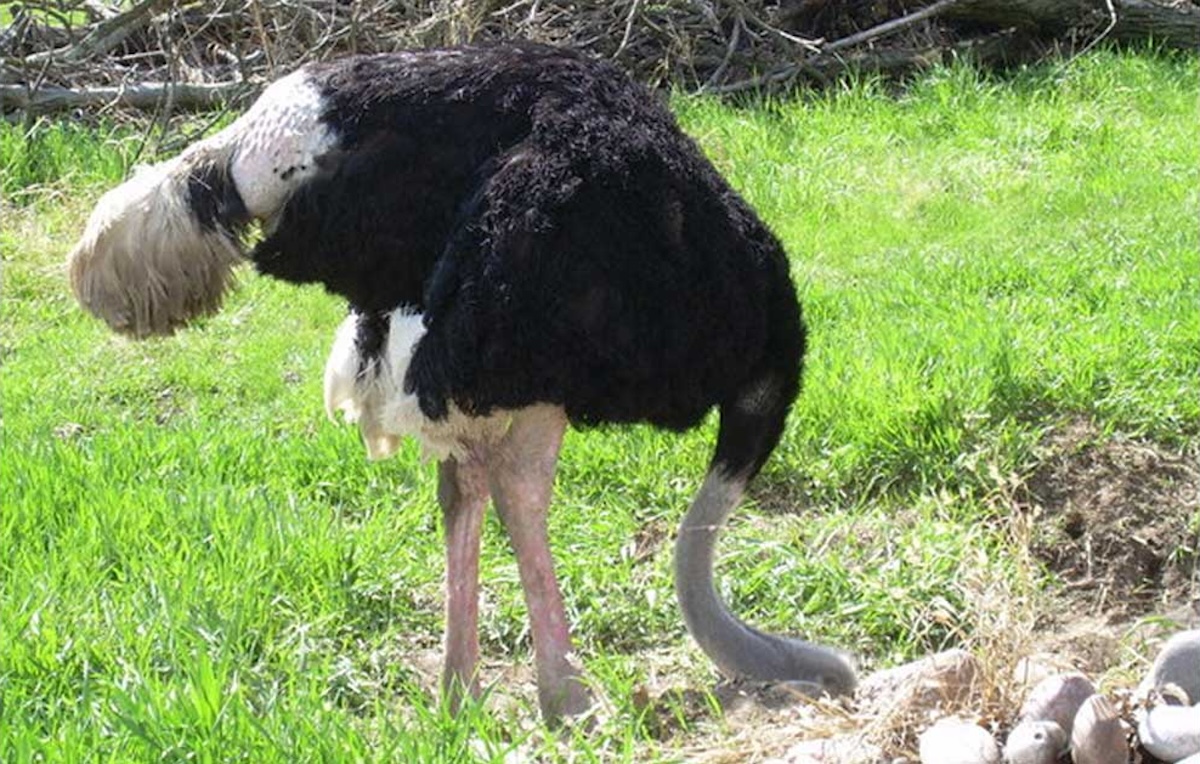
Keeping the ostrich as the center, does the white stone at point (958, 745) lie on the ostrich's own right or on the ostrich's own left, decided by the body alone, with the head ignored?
on the ostrich's own right

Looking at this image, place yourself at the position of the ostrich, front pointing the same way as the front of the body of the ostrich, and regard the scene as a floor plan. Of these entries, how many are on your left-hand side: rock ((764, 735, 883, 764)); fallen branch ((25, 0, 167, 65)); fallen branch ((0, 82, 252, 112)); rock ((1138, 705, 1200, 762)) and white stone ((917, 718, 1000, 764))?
2

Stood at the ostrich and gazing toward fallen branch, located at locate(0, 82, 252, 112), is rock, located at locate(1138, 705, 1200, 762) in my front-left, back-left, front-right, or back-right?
back-right

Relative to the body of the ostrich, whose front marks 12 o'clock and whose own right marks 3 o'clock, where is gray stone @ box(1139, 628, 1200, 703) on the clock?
The gray stone is roughly at 1 o'clock from the ostrich.

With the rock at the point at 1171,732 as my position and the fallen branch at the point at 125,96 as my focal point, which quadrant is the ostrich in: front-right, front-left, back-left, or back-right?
front-left

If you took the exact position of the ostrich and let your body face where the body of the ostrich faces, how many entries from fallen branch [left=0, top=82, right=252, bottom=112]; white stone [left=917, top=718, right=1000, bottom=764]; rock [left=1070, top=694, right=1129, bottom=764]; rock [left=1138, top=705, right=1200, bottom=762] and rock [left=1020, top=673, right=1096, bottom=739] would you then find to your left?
1

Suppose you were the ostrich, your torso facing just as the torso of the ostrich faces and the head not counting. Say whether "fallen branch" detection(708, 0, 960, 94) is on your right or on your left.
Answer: on your left

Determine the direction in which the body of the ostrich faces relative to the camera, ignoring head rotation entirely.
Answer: to the viewer's right

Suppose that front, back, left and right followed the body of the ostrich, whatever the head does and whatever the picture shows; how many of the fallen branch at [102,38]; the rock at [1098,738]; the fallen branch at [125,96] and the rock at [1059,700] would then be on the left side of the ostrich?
2

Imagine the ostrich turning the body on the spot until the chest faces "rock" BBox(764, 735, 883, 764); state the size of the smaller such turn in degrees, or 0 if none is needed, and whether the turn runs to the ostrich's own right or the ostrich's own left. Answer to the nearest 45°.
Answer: approximately 45° to the ostrich's own right

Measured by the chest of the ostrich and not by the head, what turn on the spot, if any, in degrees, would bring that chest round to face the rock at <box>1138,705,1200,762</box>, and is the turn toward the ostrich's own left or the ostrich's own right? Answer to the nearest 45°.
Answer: approximately 45° to the ostrich's own right

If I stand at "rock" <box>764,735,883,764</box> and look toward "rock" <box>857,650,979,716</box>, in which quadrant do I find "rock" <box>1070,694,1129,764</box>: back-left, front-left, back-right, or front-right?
front-right

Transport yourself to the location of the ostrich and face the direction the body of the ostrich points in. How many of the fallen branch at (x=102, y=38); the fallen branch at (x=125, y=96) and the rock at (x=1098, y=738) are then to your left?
2

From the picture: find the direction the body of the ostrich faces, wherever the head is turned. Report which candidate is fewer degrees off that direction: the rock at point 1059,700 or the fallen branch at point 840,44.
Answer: the rock
